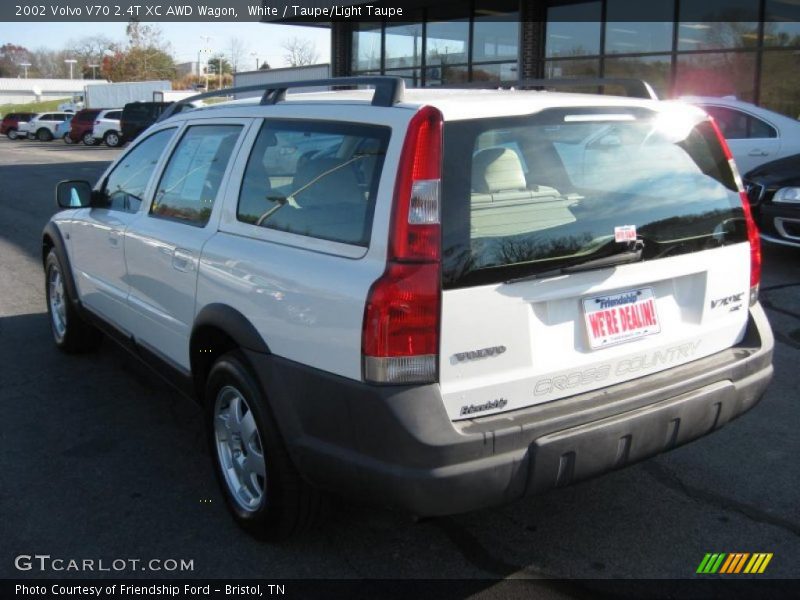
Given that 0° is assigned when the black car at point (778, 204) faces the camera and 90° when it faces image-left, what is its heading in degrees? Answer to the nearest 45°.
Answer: approximately 45°

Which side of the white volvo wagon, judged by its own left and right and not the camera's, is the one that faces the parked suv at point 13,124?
front

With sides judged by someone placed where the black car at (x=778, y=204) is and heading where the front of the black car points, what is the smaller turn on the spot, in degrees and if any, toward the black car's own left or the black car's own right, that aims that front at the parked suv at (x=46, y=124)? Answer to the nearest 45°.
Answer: approximately 90° to the black car's own right

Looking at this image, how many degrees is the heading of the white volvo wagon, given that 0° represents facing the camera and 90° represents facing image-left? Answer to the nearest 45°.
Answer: approximately 135°

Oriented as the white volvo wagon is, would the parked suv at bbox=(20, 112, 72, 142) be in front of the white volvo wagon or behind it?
in front

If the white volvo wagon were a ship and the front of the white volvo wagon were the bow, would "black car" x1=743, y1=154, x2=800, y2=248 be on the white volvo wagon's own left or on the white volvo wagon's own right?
on the white volvo wagon's own right

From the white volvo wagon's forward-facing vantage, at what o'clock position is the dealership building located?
The dealership building is roughly at 2 o'clock from the white volvo wagon.

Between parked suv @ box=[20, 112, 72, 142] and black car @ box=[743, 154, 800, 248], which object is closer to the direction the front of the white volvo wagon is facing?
the parked suv

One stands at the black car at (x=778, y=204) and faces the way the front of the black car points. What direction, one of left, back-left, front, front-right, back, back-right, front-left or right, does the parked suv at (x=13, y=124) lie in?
right

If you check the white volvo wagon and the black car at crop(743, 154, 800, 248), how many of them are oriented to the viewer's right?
0

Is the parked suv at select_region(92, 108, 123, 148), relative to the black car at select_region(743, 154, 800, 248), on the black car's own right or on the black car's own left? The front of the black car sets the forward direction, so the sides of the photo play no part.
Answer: on the black car's own right
